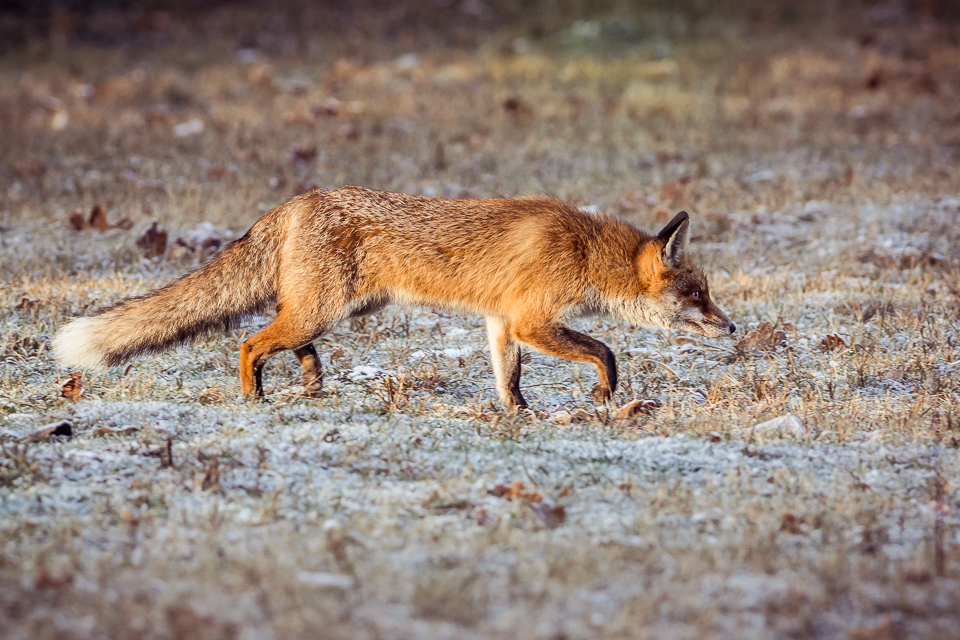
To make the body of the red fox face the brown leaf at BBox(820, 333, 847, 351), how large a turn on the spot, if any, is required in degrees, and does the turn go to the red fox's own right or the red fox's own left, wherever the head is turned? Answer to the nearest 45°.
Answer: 0° — it already faces it

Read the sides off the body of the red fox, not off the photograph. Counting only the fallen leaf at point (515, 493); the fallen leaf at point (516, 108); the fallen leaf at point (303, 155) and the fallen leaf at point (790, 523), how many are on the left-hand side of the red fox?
2

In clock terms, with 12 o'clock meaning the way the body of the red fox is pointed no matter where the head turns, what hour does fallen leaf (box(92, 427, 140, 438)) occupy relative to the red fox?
The fallen leaf is roughly at 5 o'clock from the red fox.

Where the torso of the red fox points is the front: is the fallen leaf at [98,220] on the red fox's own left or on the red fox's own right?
on the red fox's own left

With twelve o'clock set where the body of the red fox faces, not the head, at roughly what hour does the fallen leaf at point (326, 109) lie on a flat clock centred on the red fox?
The fallen leaf is roughly at 9 o'clock from the red fox.

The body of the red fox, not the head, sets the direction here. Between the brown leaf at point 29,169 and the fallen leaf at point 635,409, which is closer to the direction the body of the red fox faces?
the fallen leaf

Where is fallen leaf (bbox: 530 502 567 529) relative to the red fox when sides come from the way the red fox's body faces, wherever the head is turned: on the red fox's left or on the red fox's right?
on the red fox's right

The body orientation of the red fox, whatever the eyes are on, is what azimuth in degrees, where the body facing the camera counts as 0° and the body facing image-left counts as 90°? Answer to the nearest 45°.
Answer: approximately 270°

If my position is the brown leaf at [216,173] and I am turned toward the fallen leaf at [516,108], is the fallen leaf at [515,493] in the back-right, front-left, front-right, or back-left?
back-right
